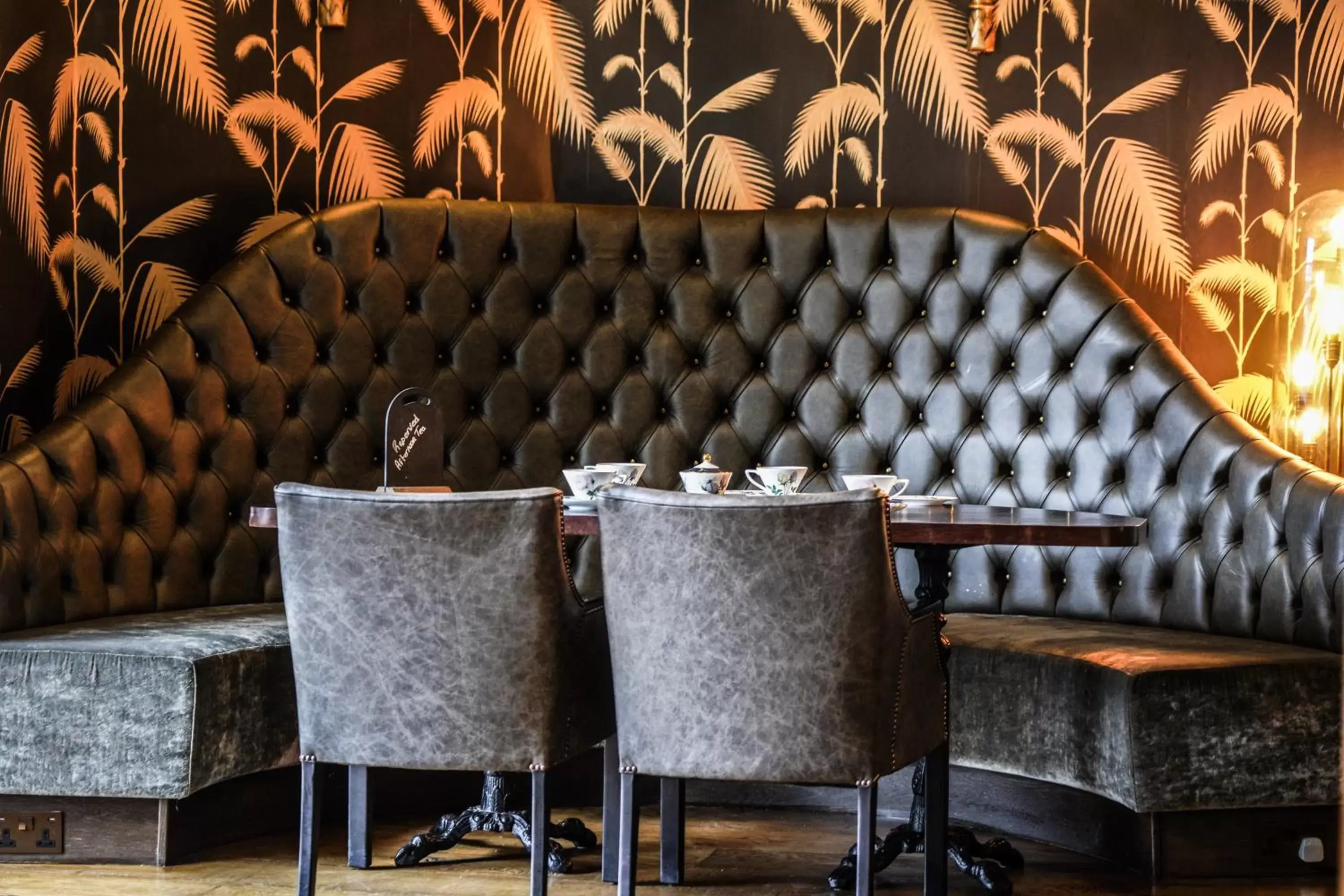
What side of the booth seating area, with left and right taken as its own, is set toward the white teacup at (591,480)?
front

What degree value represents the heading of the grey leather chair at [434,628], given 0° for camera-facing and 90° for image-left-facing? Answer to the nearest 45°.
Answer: approximately 180°

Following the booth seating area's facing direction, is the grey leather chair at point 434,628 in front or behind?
in front

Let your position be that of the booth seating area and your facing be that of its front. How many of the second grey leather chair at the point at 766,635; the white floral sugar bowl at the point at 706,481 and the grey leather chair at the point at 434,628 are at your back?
0

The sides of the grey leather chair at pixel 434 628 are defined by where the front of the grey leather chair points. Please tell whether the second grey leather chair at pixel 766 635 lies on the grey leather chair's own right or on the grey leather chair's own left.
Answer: on the grey leather chair's own right

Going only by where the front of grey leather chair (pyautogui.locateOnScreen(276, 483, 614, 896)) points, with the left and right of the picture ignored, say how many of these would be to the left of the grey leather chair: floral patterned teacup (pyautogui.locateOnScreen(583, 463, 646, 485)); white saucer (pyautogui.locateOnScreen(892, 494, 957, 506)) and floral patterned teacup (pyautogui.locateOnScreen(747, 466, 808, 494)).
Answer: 0

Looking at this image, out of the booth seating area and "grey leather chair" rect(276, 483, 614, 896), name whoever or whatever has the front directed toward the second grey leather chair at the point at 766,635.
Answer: the booth seating area

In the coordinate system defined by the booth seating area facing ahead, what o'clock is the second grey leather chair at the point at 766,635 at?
The second grey leather chair is roughly at 12 o'clock from the booth seating area.

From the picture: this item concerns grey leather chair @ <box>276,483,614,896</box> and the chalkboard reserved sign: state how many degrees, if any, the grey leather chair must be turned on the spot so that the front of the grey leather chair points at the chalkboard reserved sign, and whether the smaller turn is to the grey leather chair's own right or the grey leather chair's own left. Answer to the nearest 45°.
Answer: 0° — it already faces it

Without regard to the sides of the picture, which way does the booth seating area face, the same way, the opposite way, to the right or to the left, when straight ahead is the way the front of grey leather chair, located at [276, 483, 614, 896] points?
the opposite way

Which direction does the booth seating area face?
toward the camera

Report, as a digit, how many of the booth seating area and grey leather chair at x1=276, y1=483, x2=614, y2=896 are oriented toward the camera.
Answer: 1

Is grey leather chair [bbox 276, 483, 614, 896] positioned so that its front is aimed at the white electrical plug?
no

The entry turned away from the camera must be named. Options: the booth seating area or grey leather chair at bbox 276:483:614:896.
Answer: the grey leather chair

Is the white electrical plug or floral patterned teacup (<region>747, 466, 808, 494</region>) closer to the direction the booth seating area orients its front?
the floral patterned teacup
